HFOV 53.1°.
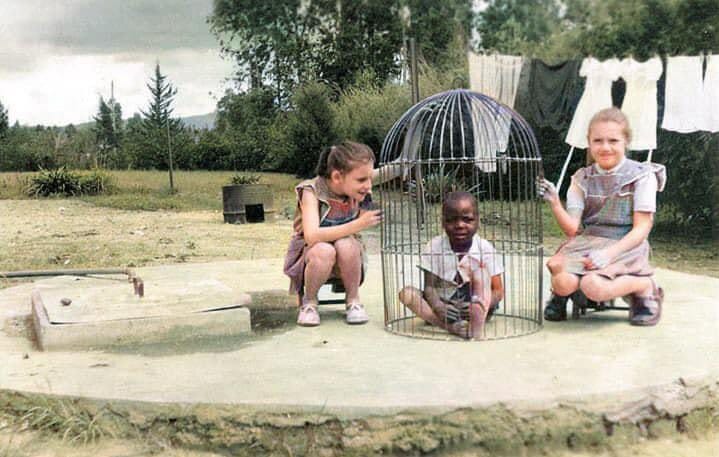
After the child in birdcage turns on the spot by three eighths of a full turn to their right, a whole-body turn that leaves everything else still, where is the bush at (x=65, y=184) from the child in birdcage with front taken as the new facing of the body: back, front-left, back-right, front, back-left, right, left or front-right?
front

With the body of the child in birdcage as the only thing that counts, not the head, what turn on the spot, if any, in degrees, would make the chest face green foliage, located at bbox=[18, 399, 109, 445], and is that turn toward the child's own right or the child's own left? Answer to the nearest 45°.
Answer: approximately 45° to the child's own right

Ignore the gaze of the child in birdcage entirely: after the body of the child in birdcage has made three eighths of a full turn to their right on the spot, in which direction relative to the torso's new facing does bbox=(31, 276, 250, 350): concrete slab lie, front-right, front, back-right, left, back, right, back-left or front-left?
front-left

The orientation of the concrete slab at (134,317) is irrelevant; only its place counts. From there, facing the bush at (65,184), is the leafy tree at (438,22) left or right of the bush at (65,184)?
right

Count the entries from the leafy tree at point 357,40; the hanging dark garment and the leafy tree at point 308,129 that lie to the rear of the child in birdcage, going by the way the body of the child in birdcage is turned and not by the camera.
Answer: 3

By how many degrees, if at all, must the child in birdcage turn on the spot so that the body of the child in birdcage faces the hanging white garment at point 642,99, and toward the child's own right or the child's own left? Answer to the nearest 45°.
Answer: approximately 180°

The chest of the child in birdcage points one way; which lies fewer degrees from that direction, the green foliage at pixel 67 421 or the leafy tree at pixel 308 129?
the green foliage

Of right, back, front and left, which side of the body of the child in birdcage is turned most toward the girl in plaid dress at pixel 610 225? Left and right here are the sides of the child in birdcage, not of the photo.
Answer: left

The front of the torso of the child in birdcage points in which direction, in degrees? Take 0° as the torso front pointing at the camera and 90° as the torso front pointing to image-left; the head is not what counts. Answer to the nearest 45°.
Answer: approximately 0°

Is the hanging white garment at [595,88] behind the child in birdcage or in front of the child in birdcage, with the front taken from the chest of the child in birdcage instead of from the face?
behind

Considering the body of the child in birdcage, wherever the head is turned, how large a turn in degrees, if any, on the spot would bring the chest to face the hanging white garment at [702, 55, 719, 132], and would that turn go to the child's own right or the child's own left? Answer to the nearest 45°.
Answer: approximately 135° to the child's own left

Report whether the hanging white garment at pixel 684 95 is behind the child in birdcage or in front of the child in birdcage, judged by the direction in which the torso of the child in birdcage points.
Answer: behind
